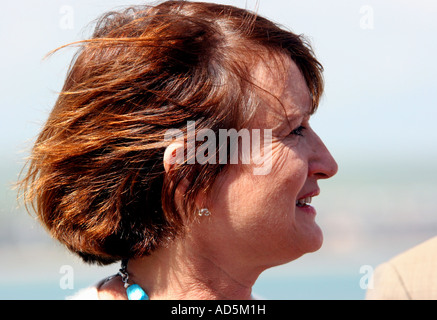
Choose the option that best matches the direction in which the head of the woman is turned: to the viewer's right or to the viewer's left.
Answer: to the viewer's right
